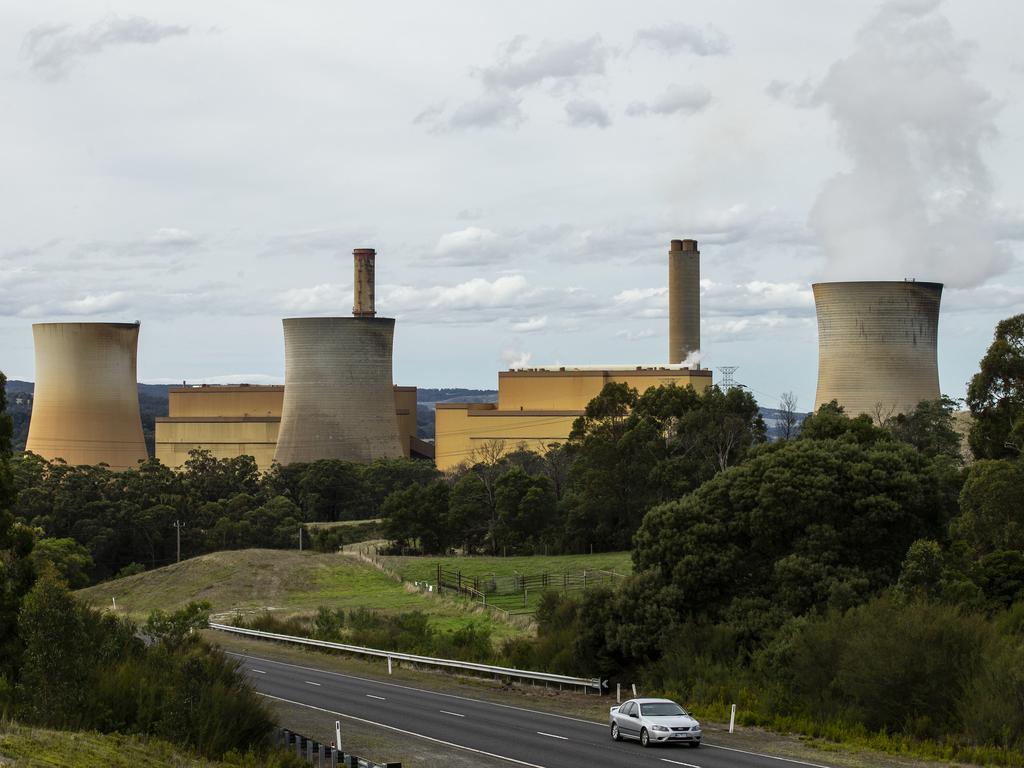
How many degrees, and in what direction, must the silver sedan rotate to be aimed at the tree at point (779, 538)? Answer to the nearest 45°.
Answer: approximately 135° to its left

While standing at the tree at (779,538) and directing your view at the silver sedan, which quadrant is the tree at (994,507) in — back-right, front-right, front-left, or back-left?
back-left

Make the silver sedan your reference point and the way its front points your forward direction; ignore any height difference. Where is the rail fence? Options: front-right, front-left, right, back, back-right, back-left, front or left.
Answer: back-left

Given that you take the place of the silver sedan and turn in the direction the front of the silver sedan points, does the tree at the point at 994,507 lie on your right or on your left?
on your left

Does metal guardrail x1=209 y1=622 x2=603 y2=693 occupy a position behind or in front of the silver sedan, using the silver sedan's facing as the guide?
behind

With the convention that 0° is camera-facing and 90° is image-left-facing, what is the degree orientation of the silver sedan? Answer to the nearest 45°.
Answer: approximately 315°

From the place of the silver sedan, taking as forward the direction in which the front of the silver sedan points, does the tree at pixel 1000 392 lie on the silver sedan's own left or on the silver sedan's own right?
on the silver sedan's own left
